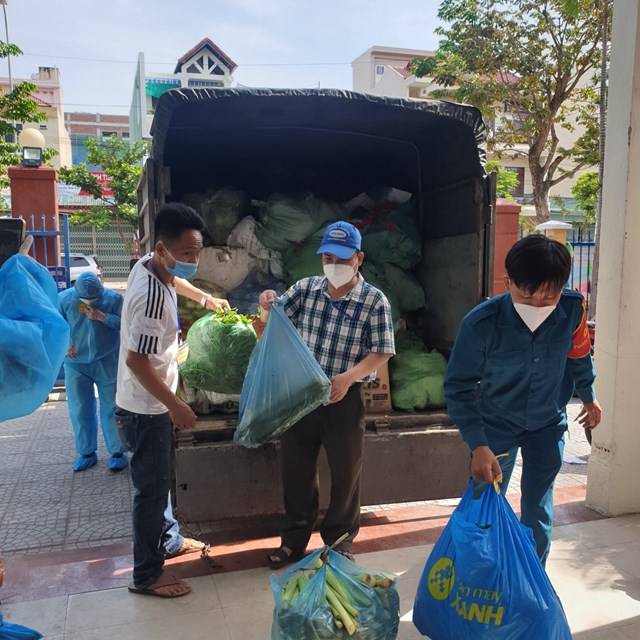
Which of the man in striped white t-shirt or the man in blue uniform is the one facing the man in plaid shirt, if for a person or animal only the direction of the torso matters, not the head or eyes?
the man in striped white t-shirt

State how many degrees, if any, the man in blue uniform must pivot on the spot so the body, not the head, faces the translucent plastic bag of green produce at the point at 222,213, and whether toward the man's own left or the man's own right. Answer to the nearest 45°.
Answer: approximately 135° to the man's own right

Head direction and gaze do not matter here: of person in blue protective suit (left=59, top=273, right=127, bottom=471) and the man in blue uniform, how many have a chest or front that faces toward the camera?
2

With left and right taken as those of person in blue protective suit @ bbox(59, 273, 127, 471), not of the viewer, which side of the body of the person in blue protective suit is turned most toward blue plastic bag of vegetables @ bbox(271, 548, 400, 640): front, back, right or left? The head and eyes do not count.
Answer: front

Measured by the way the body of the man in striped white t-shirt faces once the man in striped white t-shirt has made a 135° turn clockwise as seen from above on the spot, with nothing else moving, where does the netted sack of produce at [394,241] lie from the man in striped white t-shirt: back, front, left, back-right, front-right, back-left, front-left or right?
back

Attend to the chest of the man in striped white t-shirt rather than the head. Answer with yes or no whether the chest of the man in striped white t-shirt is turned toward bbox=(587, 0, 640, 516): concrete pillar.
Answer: yes

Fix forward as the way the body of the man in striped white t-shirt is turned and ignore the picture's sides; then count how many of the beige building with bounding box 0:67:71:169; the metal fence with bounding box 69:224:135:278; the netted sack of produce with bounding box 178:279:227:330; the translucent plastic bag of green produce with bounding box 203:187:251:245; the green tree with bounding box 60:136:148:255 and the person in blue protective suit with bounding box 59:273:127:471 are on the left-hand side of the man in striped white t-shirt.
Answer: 6

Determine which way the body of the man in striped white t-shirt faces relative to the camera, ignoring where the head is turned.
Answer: to the viewer's right

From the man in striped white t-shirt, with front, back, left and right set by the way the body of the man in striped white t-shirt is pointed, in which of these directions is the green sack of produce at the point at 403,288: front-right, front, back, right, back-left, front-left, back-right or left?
front-left

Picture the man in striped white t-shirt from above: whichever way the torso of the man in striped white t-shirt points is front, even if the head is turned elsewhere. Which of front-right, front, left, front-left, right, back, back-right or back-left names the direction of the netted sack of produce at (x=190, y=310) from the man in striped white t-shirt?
left

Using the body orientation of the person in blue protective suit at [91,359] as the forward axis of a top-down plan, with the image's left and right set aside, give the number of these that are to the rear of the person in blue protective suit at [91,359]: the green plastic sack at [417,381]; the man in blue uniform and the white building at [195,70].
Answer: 1

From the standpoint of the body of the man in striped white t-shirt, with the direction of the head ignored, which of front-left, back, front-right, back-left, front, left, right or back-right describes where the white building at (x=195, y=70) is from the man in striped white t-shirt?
left

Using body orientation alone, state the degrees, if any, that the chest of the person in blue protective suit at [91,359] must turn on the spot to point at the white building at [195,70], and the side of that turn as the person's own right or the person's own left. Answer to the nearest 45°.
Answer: approximately 180°

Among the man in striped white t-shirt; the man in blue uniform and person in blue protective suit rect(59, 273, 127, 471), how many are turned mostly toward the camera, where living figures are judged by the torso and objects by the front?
2

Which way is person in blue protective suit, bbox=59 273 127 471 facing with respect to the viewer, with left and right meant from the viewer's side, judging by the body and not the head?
facing the viewer
